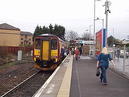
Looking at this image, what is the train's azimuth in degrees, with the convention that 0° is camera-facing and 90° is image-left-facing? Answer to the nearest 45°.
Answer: approximately 0°
